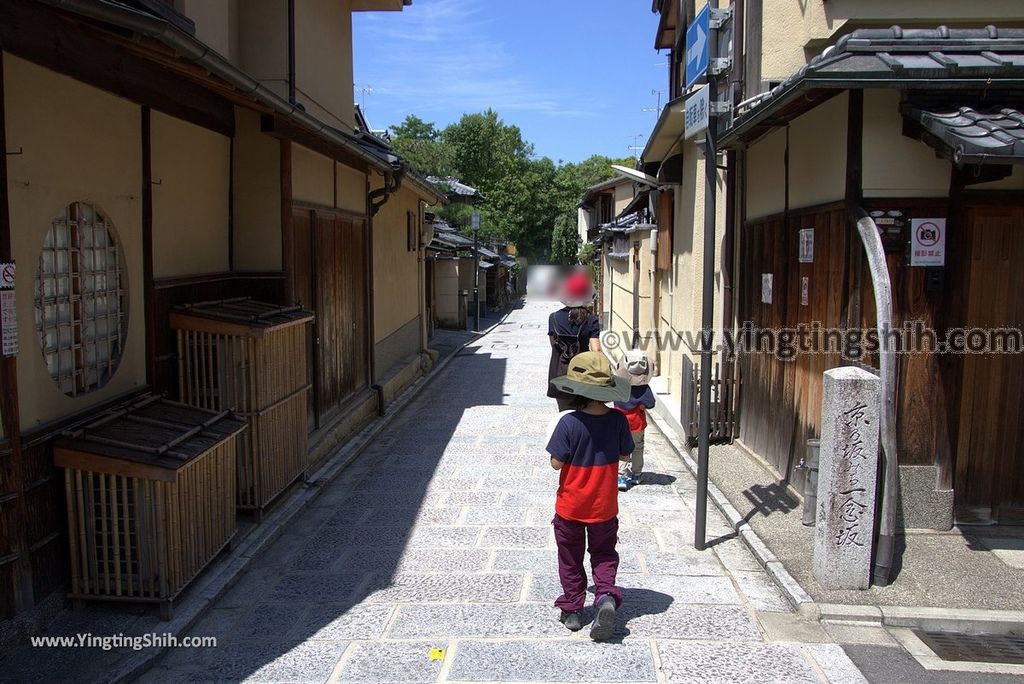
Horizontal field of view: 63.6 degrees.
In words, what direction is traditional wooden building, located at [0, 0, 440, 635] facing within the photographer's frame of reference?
facing the viewer and to the right of the viewer

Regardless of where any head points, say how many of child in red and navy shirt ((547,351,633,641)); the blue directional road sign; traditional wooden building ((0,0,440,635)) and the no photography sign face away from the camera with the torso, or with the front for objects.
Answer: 1

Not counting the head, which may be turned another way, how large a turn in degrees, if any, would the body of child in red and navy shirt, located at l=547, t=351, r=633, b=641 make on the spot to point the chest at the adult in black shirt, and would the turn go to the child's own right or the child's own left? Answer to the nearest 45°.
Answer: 0° — they already face them

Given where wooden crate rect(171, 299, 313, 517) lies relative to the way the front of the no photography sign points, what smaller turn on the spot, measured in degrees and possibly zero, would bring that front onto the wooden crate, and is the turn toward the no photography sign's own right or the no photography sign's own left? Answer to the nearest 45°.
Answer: approximately 90° to the no photography sign's own right

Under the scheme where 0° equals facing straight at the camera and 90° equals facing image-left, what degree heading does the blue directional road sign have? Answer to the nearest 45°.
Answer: approximately 45°

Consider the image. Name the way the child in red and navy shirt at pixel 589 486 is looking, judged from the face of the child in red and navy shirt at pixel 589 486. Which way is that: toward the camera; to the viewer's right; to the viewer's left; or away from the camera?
away from the camera

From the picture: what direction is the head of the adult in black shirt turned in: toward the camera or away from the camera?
away from the camera

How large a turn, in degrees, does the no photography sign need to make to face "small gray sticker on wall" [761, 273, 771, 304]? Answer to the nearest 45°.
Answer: approximately 135° to its right

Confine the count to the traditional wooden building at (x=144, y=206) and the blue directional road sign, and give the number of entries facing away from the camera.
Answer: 0

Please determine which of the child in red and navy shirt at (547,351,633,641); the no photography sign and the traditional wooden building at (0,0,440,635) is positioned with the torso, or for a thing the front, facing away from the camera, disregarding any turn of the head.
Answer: the child in red and navy shirt

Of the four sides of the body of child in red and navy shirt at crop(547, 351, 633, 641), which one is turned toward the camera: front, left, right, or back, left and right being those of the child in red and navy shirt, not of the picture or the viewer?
back
